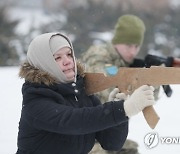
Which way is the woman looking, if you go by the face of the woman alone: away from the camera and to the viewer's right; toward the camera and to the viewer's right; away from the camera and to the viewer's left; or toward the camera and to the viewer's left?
toward the camera and to the viewer's right

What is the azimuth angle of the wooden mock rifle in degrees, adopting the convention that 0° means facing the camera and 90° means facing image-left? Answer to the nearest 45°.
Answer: approximately 270°

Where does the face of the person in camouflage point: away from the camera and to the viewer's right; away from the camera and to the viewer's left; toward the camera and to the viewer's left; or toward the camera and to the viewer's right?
toward the camera and to the viewer's right

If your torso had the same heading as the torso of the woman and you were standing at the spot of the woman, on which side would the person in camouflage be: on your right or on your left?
on your left

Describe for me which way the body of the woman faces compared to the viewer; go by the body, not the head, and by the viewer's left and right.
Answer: facing the viewer and to the right of the viewer
